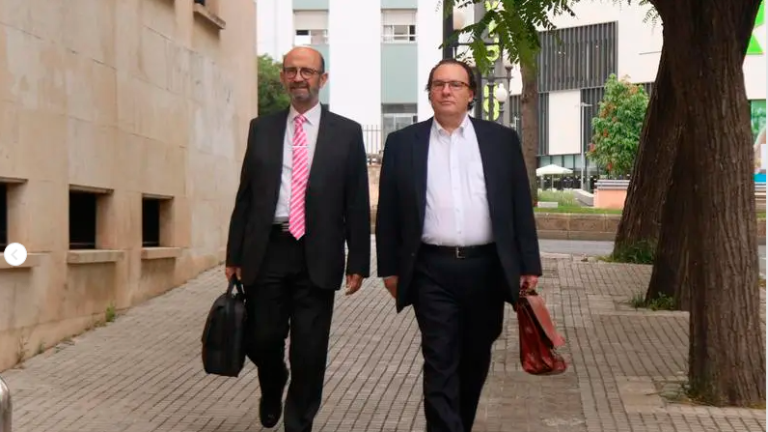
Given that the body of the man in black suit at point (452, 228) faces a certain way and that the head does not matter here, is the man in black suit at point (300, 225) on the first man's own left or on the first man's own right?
on the first man's own right

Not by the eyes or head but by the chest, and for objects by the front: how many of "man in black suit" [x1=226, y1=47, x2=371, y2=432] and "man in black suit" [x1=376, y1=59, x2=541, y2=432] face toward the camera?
2

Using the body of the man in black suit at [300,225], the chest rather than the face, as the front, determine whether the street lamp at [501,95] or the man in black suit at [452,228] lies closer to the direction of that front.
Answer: the man in black suit

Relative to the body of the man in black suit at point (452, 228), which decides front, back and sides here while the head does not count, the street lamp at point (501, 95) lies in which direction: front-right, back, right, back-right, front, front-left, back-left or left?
back

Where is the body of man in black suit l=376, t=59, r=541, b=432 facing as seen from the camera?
toward the camera

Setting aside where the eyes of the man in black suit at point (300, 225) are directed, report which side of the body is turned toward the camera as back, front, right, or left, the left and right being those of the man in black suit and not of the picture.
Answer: front

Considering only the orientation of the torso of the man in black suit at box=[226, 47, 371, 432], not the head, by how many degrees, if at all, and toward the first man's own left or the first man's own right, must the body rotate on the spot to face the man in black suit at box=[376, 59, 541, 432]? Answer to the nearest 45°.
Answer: approximately 45° to the first man's own left

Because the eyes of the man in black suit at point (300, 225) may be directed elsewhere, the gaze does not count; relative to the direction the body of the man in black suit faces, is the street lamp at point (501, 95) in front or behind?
behind
